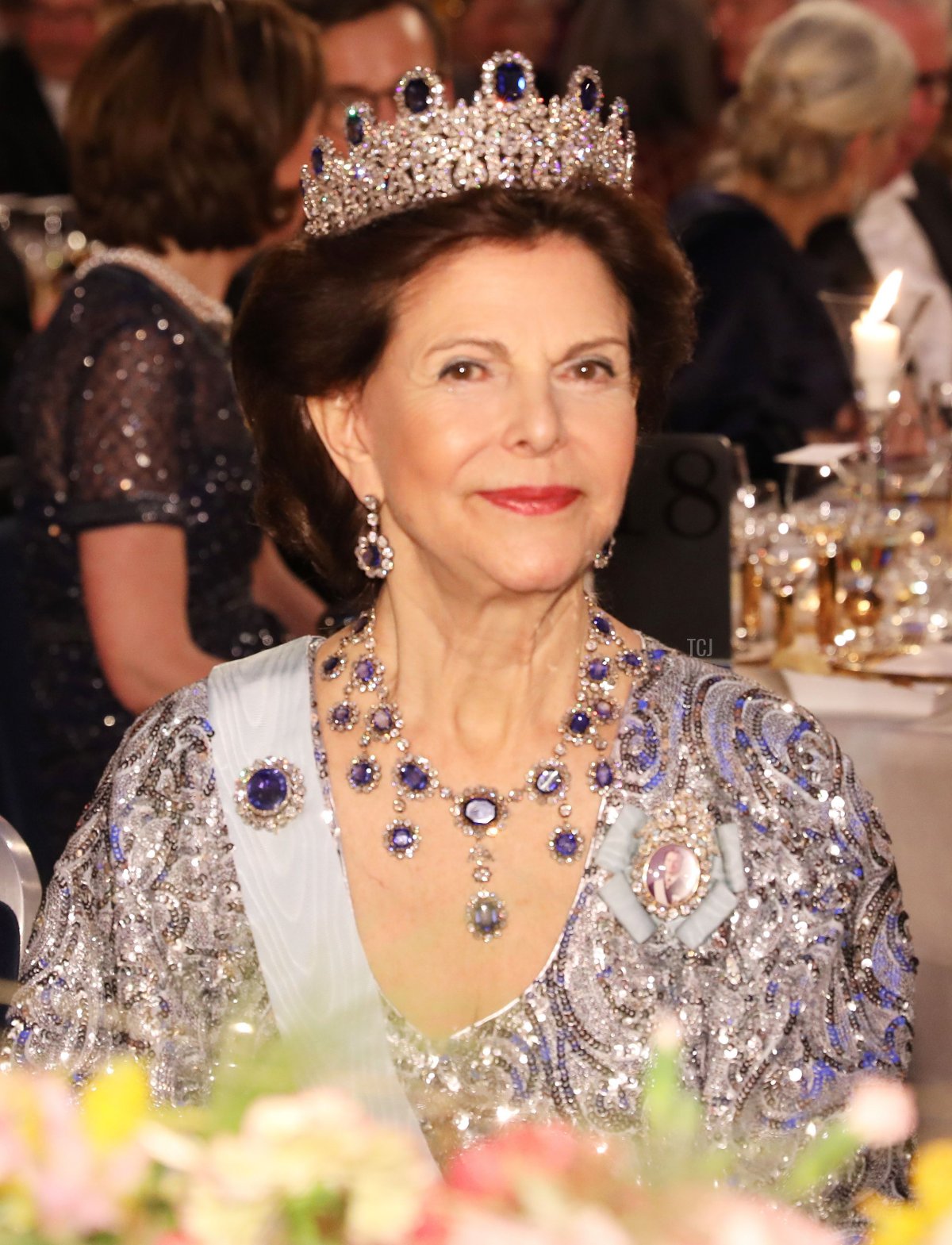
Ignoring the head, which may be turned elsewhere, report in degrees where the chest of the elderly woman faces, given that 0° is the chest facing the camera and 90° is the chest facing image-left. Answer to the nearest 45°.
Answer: approximately 0°

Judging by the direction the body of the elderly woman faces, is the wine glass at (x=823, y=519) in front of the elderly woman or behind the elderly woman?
behind

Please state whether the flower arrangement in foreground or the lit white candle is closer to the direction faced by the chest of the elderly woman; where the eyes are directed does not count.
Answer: the flower arrangement in foreground

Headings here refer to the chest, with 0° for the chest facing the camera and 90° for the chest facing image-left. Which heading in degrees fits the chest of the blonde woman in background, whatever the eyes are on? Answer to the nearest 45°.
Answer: approximately 225°

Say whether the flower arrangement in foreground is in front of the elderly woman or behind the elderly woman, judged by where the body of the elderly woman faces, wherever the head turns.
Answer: in front

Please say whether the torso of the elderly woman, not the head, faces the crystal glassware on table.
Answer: no

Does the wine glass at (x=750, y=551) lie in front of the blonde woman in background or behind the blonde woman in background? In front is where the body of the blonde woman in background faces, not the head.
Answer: behind

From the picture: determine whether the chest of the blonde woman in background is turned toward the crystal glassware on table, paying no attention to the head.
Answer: no

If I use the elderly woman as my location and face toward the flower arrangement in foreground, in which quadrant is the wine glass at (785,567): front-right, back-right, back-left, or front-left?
back-left

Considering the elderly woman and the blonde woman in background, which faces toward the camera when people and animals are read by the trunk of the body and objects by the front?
the elderly woman

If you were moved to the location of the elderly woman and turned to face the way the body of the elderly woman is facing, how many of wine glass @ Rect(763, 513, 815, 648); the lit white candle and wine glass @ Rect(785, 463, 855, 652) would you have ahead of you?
0

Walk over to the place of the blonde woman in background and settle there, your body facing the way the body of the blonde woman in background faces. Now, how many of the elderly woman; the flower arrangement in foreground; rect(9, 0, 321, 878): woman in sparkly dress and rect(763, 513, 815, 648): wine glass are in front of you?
0

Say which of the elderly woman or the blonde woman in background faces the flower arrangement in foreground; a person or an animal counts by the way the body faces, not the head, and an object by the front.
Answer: the elderly woman

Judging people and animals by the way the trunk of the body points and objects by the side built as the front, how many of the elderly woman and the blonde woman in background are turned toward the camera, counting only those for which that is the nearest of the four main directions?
1

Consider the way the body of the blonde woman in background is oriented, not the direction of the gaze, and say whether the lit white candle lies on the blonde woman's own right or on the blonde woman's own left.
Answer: on the blonde woman's own right
